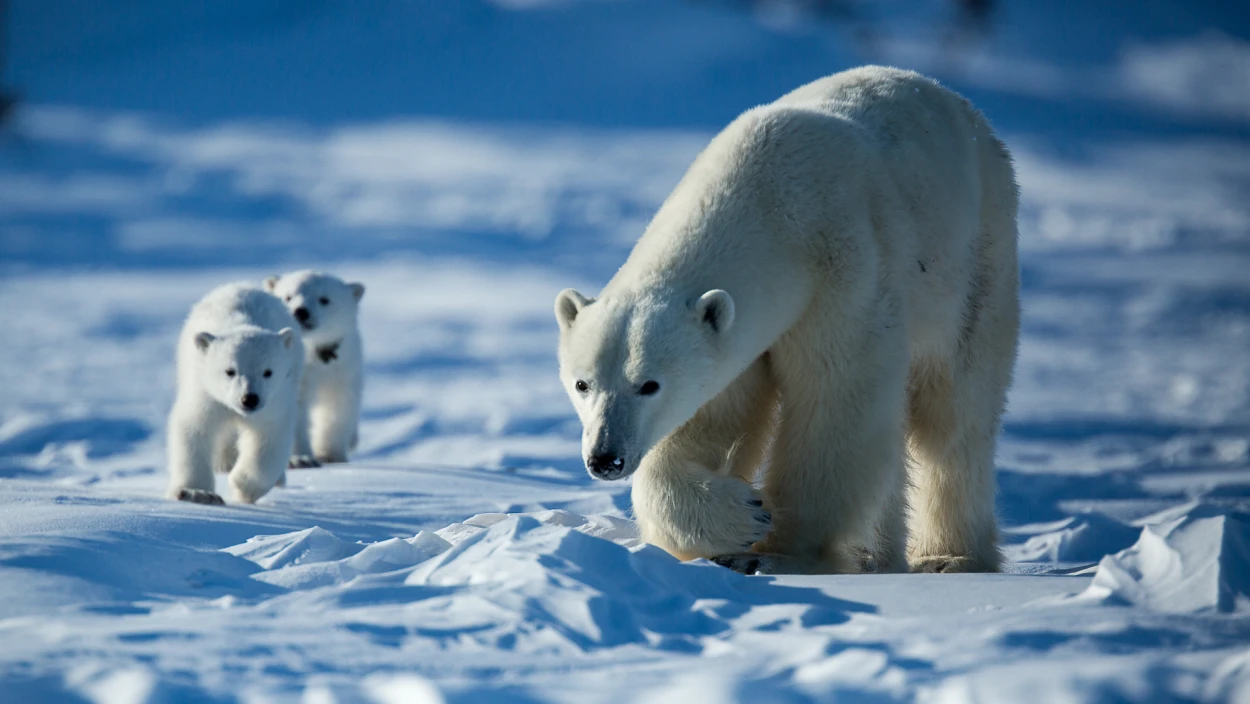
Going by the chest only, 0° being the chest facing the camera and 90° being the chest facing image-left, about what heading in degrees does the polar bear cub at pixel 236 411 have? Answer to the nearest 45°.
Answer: approximately 0°

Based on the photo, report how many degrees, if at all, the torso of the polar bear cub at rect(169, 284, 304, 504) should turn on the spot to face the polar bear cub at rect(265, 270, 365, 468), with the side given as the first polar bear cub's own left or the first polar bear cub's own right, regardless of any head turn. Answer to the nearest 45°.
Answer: approximately 180°

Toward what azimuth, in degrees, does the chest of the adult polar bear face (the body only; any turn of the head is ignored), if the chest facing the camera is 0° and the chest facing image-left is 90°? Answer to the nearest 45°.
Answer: approximately 45°

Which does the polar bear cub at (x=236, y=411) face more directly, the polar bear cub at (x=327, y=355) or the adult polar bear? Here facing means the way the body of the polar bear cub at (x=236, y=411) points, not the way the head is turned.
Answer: the adult polar bear
